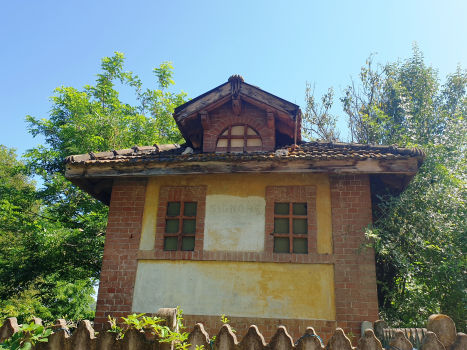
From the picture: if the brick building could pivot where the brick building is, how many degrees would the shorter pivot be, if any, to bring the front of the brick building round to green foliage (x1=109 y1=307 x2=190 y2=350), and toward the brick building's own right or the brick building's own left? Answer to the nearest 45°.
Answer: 0° — it already faces it

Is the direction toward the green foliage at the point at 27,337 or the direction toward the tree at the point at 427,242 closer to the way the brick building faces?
the green foliage

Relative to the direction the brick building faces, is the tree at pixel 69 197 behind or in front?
behind

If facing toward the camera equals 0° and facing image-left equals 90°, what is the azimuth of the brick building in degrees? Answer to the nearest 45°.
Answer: approximately 0°

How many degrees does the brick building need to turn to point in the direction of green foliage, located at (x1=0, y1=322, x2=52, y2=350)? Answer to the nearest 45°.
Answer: approximately 45° to its right

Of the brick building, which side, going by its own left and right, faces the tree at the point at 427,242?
left

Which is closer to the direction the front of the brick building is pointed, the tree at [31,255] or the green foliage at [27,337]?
the green foliage

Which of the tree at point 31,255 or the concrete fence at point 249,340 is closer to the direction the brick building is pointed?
the concrete fence

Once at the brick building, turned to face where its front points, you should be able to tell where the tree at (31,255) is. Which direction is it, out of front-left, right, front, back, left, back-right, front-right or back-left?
back-right

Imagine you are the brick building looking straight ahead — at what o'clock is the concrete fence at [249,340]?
The concrete fence is roughly at 12 o'clock from the brick building.
